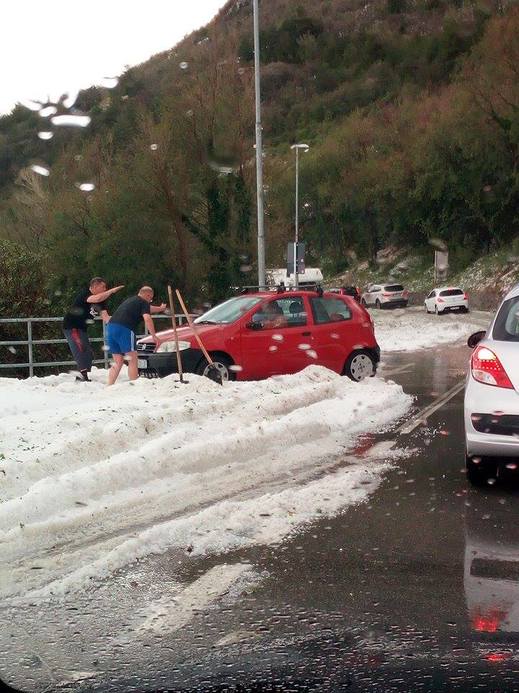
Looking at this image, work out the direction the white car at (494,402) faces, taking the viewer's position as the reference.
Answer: facing away from the viewer

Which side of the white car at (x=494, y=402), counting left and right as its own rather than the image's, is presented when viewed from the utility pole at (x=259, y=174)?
front

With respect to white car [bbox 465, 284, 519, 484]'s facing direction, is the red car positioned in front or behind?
in front

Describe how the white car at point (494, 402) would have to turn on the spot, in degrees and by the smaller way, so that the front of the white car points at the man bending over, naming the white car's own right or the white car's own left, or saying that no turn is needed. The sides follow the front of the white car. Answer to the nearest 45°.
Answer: approximately 45° to the white car's own left

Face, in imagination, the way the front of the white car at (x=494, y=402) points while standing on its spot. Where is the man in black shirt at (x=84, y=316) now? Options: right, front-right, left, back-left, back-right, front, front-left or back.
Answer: front-left
